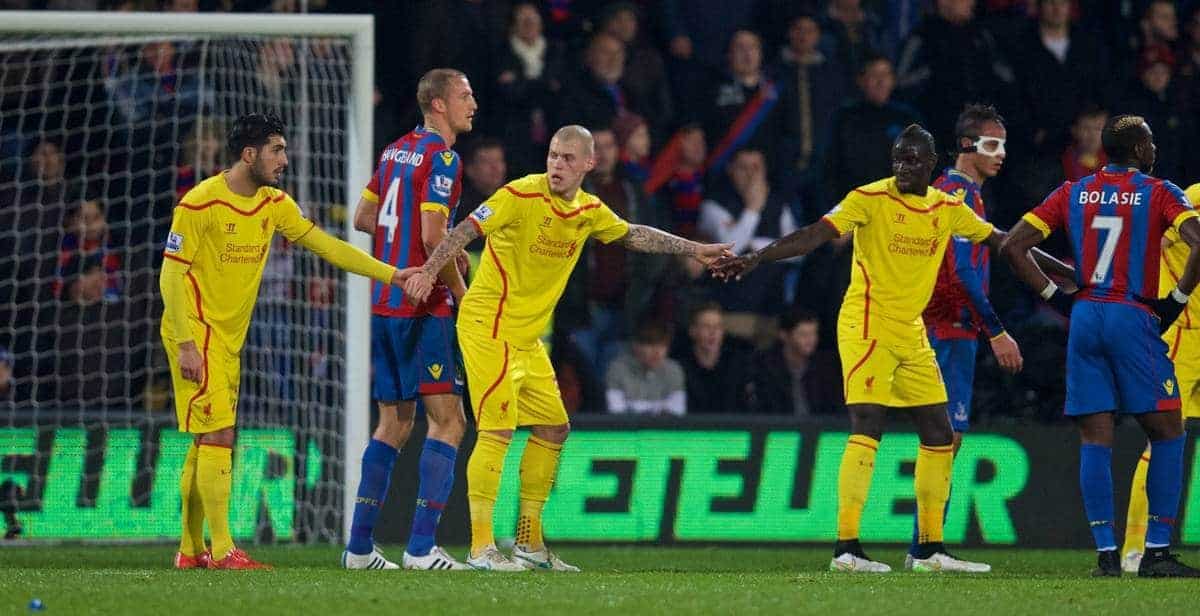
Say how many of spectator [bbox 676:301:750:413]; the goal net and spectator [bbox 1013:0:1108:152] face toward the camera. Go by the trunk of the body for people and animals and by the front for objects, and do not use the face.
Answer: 3

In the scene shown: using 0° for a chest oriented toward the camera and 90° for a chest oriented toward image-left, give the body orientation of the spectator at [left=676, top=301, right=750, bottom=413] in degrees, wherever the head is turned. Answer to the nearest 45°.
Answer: approximately 0°

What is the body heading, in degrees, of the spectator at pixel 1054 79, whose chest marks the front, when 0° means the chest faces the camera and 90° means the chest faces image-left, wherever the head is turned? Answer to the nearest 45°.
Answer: approximately 0°

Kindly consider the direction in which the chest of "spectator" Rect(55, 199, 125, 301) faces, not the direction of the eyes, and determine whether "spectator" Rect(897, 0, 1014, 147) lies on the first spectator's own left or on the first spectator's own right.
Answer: on the first spectator's own left

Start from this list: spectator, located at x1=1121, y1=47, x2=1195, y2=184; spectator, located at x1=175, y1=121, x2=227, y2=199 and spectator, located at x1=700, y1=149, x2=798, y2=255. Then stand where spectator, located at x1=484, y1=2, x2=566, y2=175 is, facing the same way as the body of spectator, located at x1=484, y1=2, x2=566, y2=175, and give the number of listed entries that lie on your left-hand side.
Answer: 2

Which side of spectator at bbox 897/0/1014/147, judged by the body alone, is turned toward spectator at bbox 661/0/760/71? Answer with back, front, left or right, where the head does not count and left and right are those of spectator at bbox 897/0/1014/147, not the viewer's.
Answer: right
